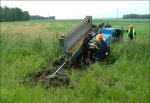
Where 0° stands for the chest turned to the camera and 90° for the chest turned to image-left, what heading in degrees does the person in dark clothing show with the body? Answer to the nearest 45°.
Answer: approximately 45°
